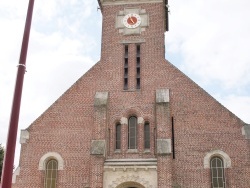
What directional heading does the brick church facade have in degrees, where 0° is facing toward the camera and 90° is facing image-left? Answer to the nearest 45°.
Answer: approximately 0°

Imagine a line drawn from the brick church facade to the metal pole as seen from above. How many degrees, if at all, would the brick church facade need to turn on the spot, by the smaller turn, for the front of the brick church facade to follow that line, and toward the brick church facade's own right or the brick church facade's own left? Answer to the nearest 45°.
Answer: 0° — it already faces it
